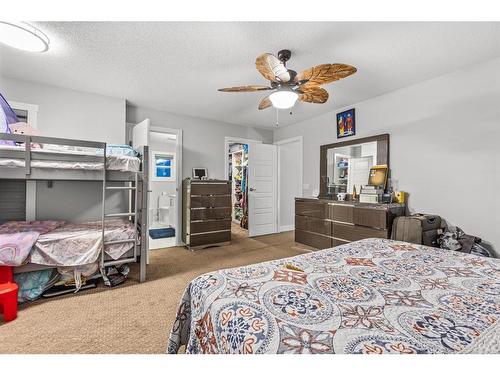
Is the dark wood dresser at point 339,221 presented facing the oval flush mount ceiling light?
yes

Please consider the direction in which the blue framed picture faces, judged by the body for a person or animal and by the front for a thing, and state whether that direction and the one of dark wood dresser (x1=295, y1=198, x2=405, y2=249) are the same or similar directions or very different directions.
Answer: same or similar directions

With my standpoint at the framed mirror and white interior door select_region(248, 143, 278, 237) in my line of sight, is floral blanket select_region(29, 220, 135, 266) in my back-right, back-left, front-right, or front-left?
front-left

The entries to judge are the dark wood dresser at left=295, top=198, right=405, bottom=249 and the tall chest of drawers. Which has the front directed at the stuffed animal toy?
the dark wood dresser

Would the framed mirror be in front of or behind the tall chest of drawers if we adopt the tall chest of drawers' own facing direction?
in front

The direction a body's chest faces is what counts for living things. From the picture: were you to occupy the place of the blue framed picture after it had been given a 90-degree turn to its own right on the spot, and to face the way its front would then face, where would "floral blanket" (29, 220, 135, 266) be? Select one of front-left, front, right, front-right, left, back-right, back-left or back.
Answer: left

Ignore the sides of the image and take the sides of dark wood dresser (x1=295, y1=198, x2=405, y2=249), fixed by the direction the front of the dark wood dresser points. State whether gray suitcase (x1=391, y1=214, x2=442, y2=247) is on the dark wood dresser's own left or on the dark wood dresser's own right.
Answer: on the dark wood dresser's own left

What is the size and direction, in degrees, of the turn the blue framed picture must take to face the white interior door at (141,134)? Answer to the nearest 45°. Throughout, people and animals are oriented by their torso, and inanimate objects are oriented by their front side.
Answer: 0° — it already faces it

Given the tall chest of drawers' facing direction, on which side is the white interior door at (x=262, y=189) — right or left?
on its left

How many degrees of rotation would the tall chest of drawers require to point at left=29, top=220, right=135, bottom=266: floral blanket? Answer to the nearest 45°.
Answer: approximately 90° to its right

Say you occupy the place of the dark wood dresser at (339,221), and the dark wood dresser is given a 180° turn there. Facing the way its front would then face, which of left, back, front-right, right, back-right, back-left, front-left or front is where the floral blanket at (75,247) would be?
back

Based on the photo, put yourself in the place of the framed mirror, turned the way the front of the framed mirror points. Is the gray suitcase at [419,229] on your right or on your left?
on your left

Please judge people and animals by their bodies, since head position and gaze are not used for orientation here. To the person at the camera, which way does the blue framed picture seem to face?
facing the viewer and to the left of the viewer
